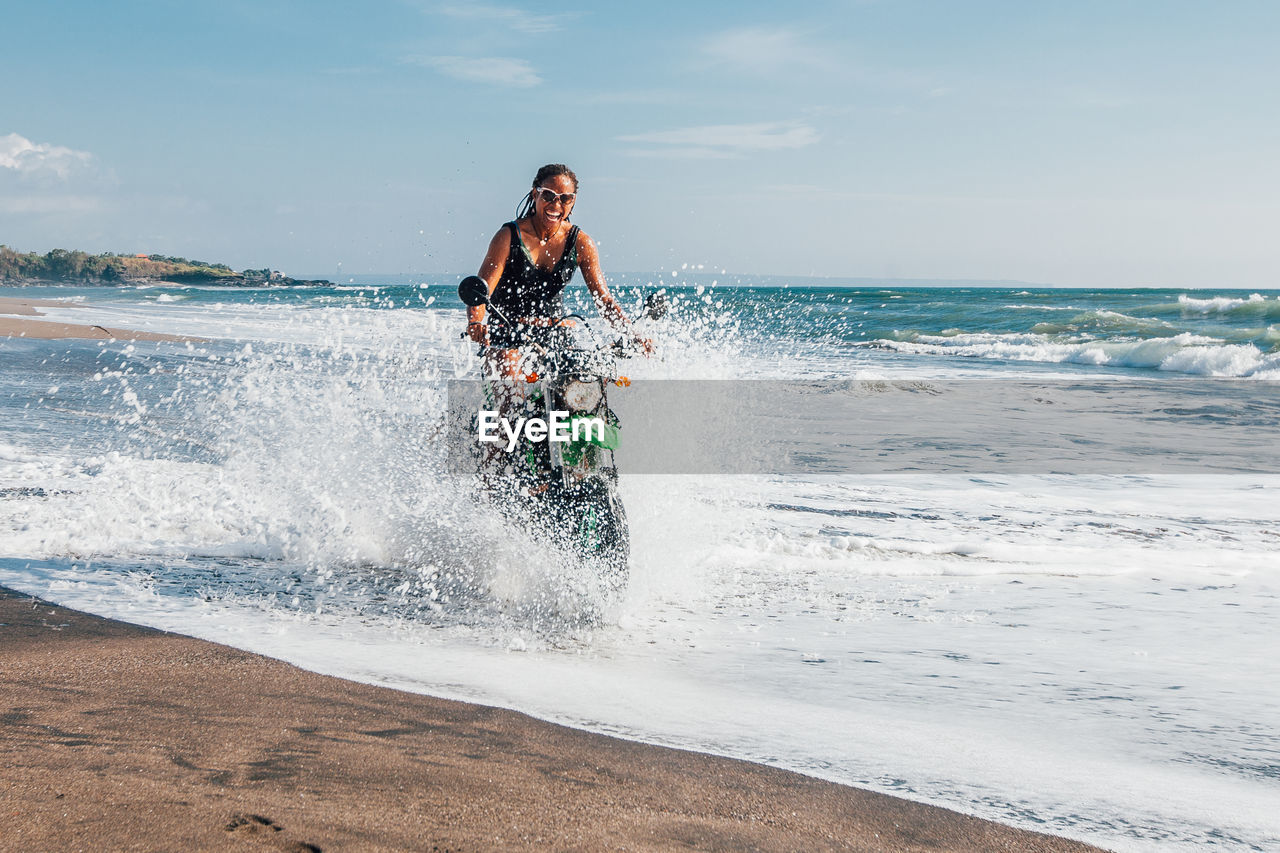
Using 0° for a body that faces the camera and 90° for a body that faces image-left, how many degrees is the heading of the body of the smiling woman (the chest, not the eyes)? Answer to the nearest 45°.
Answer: approximately 0°
